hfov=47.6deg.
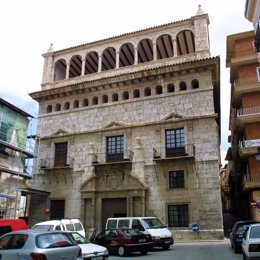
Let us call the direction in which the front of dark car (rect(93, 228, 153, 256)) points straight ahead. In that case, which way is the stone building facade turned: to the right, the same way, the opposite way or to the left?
to the left

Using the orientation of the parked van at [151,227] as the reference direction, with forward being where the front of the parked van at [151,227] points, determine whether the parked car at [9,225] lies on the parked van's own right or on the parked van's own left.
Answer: on the parked van's own right

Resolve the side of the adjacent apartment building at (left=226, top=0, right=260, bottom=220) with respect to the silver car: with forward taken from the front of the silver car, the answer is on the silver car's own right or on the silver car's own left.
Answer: on the silver car's own right

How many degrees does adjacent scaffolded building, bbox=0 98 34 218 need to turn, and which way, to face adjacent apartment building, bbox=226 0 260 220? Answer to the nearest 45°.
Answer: approximately 45° to its left

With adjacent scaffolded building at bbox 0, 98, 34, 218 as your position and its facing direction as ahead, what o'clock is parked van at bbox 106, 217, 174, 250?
The parked van is roughly at 12 o'clock from the adjacent scaffolded building.

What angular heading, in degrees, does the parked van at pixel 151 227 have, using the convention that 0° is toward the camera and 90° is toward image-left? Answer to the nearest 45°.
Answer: approximately 315°

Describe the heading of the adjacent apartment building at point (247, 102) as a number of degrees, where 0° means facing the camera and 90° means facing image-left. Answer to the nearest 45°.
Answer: approximately 45°

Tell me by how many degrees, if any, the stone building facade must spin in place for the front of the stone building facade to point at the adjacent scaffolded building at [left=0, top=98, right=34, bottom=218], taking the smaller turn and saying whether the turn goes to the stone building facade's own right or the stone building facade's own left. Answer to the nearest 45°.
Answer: approximately 45° to the stone building facade's own right
